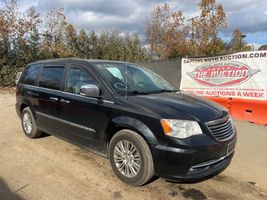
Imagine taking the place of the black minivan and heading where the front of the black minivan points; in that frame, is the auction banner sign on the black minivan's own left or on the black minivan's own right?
on the black minivan's own left

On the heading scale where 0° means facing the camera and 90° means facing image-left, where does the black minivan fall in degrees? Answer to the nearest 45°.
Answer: approximately 315°
